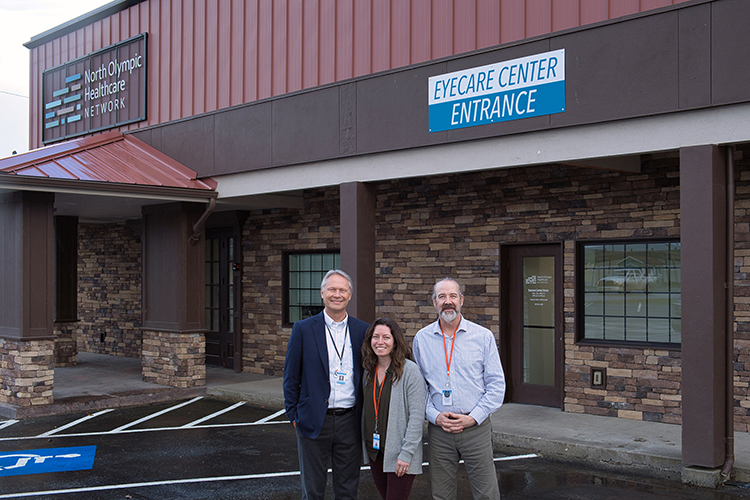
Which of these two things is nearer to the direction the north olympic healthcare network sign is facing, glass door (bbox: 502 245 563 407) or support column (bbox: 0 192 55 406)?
the support column

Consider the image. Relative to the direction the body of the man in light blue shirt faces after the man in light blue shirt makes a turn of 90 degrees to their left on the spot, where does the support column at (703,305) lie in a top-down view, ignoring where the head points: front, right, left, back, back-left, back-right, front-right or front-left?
front-left

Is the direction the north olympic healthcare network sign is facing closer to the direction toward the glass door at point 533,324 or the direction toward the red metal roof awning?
the red metal roof awning

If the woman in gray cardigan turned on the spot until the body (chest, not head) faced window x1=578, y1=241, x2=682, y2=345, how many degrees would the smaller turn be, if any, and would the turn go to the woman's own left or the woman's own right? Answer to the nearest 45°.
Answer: approximately 180°

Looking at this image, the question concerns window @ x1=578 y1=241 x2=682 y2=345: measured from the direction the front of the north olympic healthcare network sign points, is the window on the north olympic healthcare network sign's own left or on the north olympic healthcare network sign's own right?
on the north olympic healthcare network sign's own left

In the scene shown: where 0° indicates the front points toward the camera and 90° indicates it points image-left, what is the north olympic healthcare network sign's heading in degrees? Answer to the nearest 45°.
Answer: approximately 45°

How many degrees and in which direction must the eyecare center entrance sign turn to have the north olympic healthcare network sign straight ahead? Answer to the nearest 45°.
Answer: approximately 90° to its right
